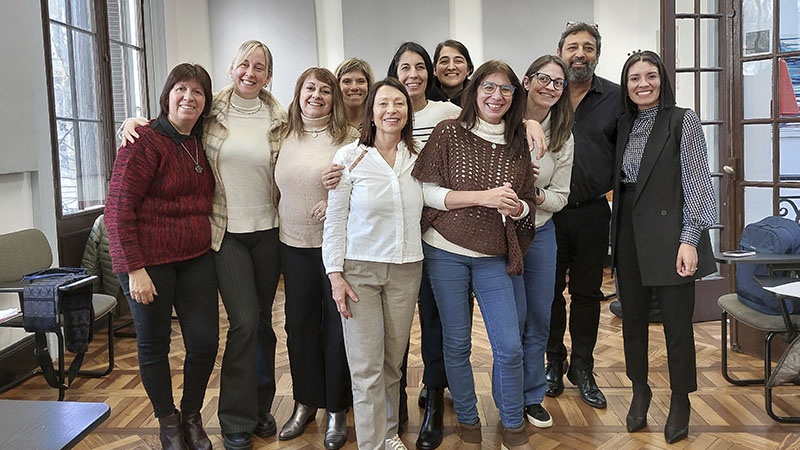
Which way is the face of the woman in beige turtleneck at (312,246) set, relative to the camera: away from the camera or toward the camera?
toward the camera

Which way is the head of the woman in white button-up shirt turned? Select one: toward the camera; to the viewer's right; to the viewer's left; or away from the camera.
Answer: toward the camera

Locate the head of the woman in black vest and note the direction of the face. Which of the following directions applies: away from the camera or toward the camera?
toward the camera

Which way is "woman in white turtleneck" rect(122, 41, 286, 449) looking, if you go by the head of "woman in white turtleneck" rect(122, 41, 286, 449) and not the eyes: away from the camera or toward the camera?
toward the camera

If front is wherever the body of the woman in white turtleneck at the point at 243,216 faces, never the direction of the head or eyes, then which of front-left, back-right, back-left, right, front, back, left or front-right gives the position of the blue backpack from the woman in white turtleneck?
left

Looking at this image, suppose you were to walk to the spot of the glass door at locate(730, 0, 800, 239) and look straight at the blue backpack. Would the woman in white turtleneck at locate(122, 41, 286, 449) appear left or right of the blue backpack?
right

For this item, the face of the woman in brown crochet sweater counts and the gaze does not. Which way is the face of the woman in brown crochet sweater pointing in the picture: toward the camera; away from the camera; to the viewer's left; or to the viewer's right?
toward the camera

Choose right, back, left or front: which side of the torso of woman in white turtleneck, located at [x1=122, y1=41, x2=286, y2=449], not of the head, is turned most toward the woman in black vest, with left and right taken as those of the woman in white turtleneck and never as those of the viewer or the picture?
left

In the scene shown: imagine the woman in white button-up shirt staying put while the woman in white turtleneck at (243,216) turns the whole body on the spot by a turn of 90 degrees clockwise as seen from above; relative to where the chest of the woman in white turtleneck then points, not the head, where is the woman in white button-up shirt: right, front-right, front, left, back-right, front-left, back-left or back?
back-left

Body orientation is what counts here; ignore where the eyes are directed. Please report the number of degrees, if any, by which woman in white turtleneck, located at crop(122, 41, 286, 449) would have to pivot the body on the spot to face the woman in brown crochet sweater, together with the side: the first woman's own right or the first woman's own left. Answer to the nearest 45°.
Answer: approximately 45° to the first woman's own left

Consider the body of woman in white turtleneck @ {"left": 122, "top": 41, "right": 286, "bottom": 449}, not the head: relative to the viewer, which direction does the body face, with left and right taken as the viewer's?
facing the viewer

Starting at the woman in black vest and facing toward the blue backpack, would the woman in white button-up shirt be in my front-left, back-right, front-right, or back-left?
back-left
